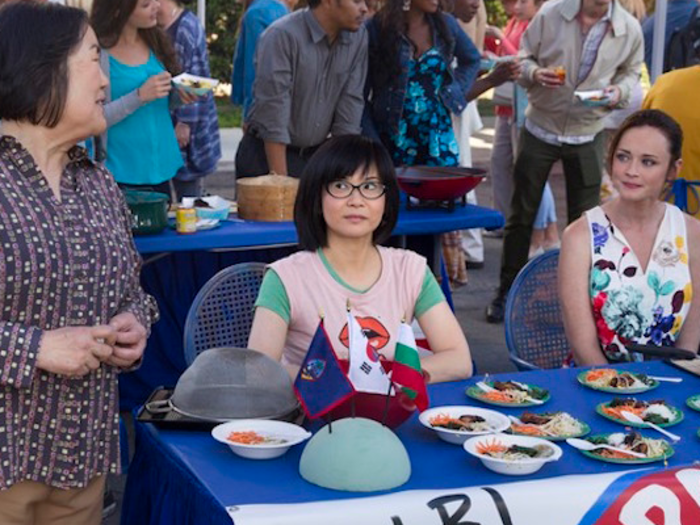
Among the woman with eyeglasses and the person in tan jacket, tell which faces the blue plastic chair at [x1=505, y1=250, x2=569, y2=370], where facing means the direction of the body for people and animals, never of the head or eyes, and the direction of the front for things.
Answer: the person in tan jacket

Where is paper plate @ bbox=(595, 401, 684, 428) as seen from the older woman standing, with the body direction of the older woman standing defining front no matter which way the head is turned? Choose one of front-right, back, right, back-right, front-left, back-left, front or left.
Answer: front-left

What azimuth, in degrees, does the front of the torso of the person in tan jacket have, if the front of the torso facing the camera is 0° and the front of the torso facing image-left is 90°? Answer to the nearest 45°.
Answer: approximately 0°

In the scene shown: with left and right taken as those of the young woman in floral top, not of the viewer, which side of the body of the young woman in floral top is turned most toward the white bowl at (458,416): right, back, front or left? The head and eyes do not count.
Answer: front

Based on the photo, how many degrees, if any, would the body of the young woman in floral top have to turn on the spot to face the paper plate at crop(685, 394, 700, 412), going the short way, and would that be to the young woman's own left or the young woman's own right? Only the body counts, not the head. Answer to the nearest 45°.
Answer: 0° — they already face it

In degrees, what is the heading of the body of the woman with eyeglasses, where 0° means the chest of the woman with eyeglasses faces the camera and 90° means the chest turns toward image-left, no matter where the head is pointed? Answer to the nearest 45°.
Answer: approximately 0°

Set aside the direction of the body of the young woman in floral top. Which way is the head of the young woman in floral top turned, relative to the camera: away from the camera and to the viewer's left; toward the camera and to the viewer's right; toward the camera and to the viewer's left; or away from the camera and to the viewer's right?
toward the camera and to the viewer's left

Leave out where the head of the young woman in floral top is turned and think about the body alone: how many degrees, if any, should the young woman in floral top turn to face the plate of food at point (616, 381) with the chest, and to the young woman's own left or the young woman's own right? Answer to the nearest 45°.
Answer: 0° — they already face it

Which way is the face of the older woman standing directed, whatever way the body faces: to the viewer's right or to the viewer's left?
to the viewer's right

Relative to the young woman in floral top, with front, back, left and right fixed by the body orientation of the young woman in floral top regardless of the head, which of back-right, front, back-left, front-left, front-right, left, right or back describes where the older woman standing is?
front-right

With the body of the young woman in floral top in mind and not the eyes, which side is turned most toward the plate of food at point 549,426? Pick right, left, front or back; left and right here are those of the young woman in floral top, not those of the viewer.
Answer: front
